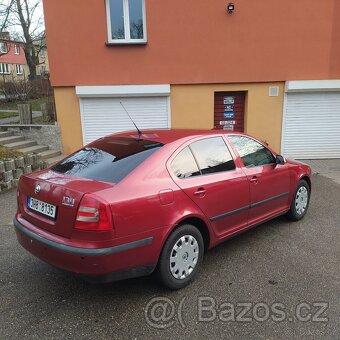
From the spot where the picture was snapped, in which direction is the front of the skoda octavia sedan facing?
facing away from the viewer and to the right of the viewer

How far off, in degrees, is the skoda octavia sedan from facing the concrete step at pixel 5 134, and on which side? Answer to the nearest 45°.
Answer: approximately 90° to its left

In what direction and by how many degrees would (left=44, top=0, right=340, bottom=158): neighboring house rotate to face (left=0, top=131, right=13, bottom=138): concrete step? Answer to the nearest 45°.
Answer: approximately 90° to its right

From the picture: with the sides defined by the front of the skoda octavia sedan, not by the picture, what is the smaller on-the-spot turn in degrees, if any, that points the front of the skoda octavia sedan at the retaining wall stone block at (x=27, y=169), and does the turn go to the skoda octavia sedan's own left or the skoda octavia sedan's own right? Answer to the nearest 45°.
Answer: approximately 90° to the skoda octavia sedan's own left

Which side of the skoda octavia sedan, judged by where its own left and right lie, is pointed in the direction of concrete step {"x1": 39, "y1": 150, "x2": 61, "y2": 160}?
left

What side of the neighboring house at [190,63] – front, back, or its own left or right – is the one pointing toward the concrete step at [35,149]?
right

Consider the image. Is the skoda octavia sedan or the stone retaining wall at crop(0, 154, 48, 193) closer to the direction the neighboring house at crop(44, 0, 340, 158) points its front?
the skoda octavia sedan

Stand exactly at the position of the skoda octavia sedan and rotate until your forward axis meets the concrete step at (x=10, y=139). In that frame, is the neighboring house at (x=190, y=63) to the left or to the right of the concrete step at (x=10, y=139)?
right

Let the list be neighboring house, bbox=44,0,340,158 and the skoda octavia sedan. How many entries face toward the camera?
1
